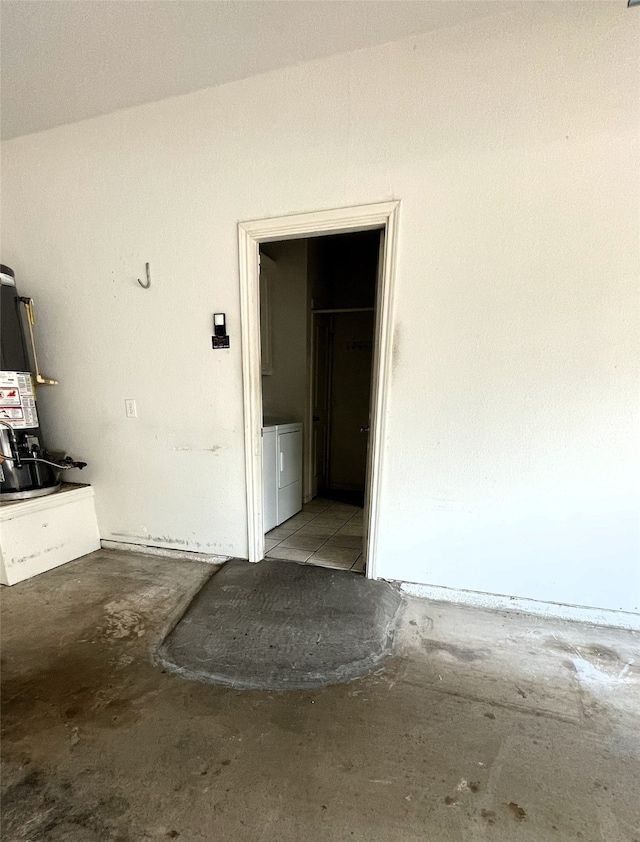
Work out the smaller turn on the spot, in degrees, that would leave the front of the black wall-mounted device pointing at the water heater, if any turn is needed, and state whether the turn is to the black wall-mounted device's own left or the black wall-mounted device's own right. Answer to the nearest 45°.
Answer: approximately 90° to the black wall-mounted device's own right

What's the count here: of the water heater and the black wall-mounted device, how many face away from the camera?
0
